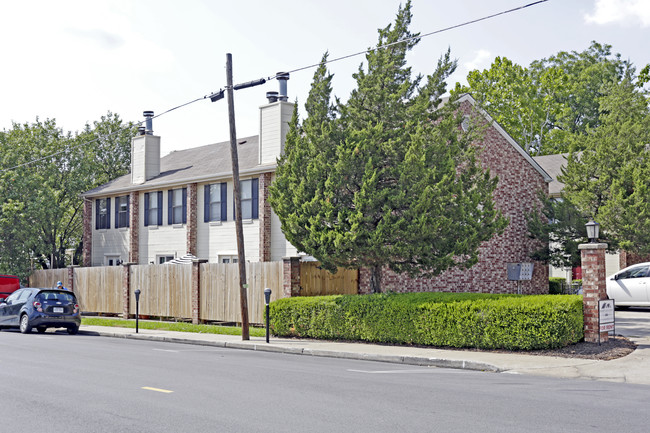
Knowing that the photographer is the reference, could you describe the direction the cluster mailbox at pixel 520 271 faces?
facing the viewer

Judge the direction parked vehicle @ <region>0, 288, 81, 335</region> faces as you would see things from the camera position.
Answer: facing away from the viewer and to the left of the viewer

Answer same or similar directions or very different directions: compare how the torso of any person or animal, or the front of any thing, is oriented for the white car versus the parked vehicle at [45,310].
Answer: same or similar directions

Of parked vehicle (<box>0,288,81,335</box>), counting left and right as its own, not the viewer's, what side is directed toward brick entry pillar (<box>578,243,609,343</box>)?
back

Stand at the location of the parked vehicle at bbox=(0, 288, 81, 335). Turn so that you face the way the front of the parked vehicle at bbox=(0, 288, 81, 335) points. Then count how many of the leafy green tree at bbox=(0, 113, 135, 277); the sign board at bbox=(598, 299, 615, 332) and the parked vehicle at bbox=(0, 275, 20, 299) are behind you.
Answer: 1

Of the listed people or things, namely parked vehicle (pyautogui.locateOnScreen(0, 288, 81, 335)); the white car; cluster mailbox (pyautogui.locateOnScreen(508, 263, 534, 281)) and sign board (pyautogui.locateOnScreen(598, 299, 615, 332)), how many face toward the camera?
2

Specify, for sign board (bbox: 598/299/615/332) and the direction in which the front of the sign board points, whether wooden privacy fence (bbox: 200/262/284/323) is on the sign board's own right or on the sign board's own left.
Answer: on the sign board's own right

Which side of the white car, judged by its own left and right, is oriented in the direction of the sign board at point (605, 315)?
left

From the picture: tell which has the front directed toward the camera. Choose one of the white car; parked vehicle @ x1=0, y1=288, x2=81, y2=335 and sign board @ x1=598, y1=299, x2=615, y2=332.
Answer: the sign board

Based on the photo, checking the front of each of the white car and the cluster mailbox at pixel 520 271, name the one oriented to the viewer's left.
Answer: the white car

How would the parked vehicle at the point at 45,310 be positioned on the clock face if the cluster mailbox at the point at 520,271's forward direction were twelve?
The parked vehicle is roughly at 2 o'clock from the cluster mailbox.

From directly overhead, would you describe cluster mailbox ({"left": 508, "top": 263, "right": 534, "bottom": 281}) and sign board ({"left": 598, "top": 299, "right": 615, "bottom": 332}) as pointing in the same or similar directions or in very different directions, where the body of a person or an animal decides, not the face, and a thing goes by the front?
same or similar directions

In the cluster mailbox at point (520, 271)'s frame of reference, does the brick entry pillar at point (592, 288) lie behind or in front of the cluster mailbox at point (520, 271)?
in front

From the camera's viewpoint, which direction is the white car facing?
to the viewer's left

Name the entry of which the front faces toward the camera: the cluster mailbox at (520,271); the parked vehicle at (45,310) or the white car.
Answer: the cluster mailbox
